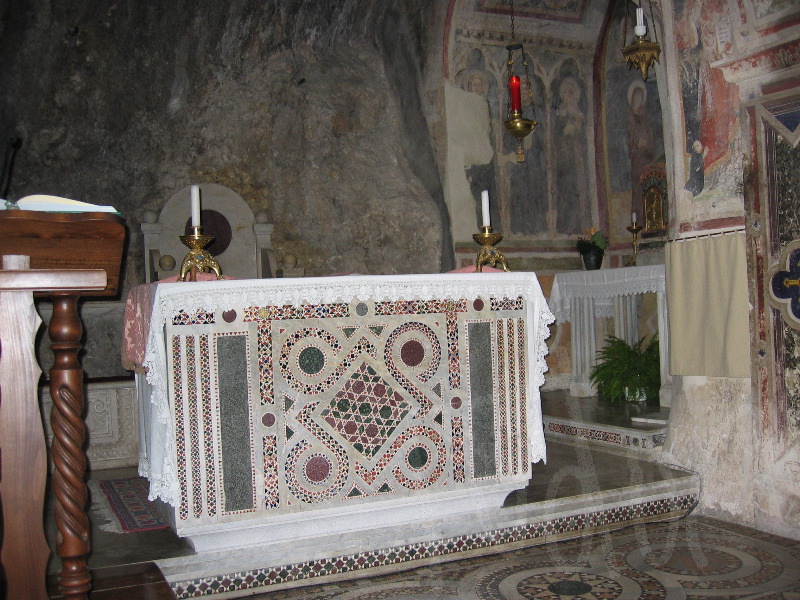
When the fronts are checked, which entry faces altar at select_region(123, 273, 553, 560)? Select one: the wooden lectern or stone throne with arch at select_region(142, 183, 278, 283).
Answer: the stone throne with arch

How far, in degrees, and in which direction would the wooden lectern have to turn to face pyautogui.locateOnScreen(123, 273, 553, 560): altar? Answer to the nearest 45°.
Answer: approximately 135° to its left

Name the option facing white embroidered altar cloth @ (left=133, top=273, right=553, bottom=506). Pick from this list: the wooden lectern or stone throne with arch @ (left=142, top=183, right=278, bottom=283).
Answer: the stone throne with arch

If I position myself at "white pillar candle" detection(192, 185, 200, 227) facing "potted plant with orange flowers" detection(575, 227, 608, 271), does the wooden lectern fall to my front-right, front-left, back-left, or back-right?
back-right

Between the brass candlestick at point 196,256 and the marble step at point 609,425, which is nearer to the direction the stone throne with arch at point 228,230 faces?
the brass candlestick

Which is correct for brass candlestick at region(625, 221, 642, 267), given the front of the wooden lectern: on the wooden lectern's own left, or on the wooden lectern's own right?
on the wooden lectern's own left

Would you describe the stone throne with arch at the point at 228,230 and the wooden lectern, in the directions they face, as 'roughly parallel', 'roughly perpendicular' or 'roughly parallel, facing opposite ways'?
roughly parallel

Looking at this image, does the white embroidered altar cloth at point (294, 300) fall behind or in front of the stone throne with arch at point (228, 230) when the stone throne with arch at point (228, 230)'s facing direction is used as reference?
in front

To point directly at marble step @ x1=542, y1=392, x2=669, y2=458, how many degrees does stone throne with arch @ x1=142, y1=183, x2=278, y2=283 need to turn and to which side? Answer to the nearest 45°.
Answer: approximately 45° to its left

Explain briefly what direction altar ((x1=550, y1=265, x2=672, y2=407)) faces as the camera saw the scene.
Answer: facing the viewer and to the left of the viewer

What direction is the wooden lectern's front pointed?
toward the camera

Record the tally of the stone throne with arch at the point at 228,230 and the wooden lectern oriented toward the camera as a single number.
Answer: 2

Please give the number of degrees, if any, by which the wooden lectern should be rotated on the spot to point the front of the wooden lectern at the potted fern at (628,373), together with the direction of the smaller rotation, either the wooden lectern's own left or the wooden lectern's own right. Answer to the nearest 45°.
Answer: approximately 135° to the wooden lectern's own left
